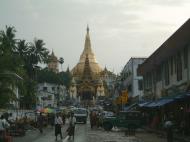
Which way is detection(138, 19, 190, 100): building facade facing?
to the viewer's left
